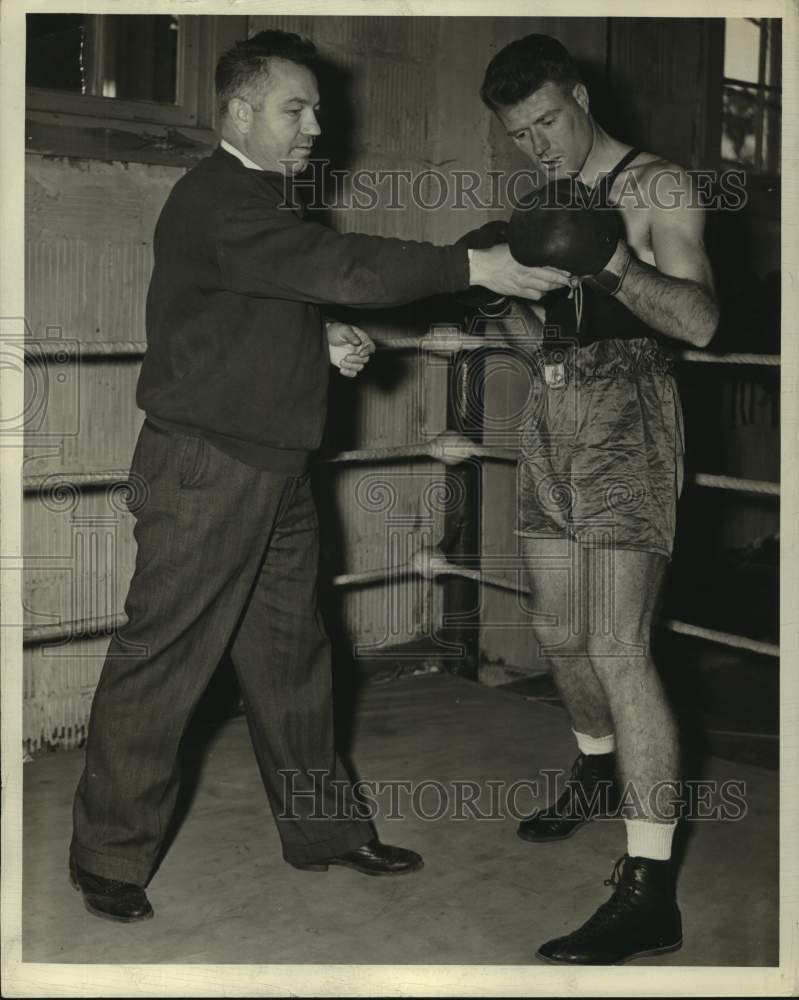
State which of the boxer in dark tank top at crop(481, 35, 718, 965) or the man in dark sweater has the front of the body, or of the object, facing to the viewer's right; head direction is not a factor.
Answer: the man in dark sweater

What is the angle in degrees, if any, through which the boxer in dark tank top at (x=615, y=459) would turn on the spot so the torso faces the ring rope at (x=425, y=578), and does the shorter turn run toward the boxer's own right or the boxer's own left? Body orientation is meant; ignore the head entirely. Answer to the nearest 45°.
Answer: approximately 90° to the boxer's own right

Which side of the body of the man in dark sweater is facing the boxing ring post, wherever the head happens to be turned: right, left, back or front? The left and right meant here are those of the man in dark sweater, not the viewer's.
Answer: left

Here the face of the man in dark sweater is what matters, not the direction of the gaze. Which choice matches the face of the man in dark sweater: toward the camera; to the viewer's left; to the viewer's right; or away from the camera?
to the viewer's right

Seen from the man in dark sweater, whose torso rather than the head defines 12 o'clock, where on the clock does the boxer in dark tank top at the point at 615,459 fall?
The boxer in dark tank top is roughly at 12 o'clock from the man in dark sweater.

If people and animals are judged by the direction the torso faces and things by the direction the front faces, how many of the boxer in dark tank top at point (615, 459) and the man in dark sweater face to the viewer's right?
1

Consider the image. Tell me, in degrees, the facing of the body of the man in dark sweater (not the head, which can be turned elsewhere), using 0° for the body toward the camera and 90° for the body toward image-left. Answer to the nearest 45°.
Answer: approximately 270°
